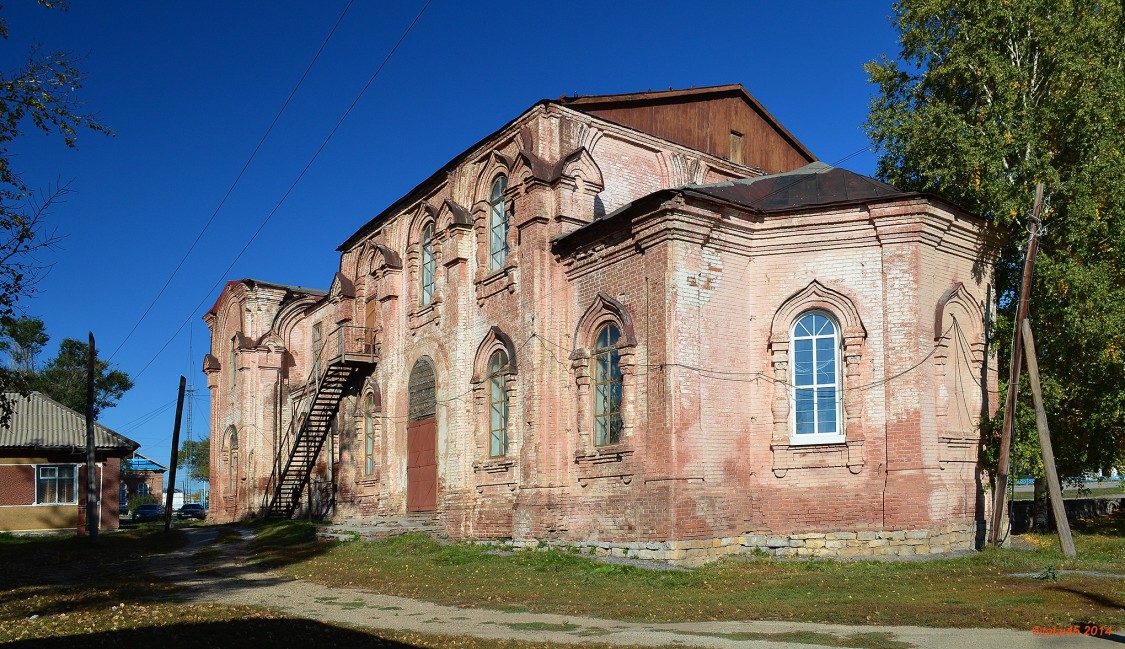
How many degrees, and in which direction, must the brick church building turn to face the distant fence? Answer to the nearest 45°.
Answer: approximately 90° to its right

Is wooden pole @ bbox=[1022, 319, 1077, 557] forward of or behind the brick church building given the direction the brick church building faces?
behind

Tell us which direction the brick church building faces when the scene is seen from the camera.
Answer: facing away from the viewer and to the left of the viewer
